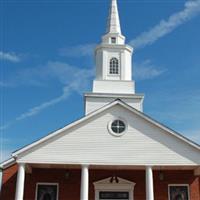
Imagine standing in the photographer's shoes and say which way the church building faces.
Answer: facing the viewer
